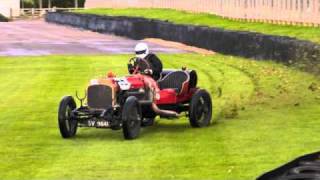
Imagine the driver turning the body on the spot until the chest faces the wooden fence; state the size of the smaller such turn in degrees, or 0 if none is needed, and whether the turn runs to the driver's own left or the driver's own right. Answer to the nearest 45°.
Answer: approximately 135° to the driver's own right

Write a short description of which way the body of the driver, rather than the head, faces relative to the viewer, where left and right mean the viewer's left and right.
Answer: facing the viewer and to the left of the viewer

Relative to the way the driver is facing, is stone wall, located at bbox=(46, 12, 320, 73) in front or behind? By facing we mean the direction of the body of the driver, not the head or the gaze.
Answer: behind

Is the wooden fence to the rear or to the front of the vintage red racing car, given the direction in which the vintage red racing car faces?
to the rear

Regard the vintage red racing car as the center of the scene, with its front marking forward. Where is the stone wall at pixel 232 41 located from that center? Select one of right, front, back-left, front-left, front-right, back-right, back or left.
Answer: back-right
